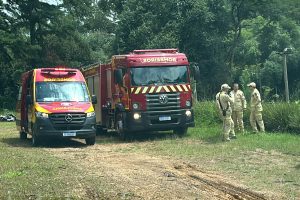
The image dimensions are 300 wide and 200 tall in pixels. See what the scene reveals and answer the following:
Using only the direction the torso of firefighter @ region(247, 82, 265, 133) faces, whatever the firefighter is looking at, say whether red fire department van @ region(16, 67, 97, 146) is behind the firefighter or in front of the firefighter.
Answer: in front

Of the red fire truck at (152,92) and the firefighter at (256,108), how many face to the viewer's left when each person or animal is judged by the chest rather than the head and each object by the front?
1

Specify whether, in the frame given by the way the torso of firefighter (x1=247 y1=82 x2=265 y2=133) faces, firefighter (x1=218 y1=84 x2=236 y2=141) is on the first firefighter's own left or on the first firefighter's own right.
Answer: on the first firefighter's own left

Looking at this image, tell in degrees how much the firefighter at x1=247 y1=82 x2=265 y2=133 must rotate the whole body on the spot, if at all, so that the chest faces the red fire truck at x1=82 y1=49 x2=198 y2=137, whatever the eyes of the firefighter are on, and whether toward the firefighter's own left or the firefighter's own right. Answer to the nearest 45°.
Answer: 0° — they already face it

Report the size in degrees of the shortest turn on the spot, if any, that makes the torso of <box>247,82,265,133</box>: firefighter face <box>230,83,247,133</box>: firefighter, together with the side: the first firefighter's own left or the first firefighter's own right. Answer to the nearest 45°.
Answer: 0° — they already face them

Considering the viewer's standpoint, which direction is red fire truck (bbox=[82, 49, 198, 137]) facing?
facing the viewer and to the right of the viewer

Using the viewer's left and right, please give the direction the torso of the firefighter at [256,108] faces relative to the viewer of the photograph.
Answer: facing to the left of the viewer

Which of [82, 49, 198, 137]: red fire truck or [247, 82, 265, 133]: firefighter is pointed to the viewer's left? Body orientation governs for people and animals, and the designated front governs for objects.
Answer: the firefighter

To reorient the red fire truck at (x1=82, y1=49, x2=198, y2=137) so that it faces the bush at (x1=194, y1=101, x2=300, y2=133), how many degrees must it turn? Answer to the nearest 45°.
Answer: approximately 45° to its left

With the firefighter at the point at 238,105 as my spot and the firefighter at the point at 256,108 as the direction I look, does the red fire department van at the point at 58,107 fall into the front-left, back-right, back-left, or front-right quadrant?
back-right

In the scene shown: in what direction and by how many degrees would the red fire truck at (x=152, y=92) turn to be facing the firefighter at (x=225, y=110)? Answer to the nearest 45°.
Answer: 0° — it already faces them
